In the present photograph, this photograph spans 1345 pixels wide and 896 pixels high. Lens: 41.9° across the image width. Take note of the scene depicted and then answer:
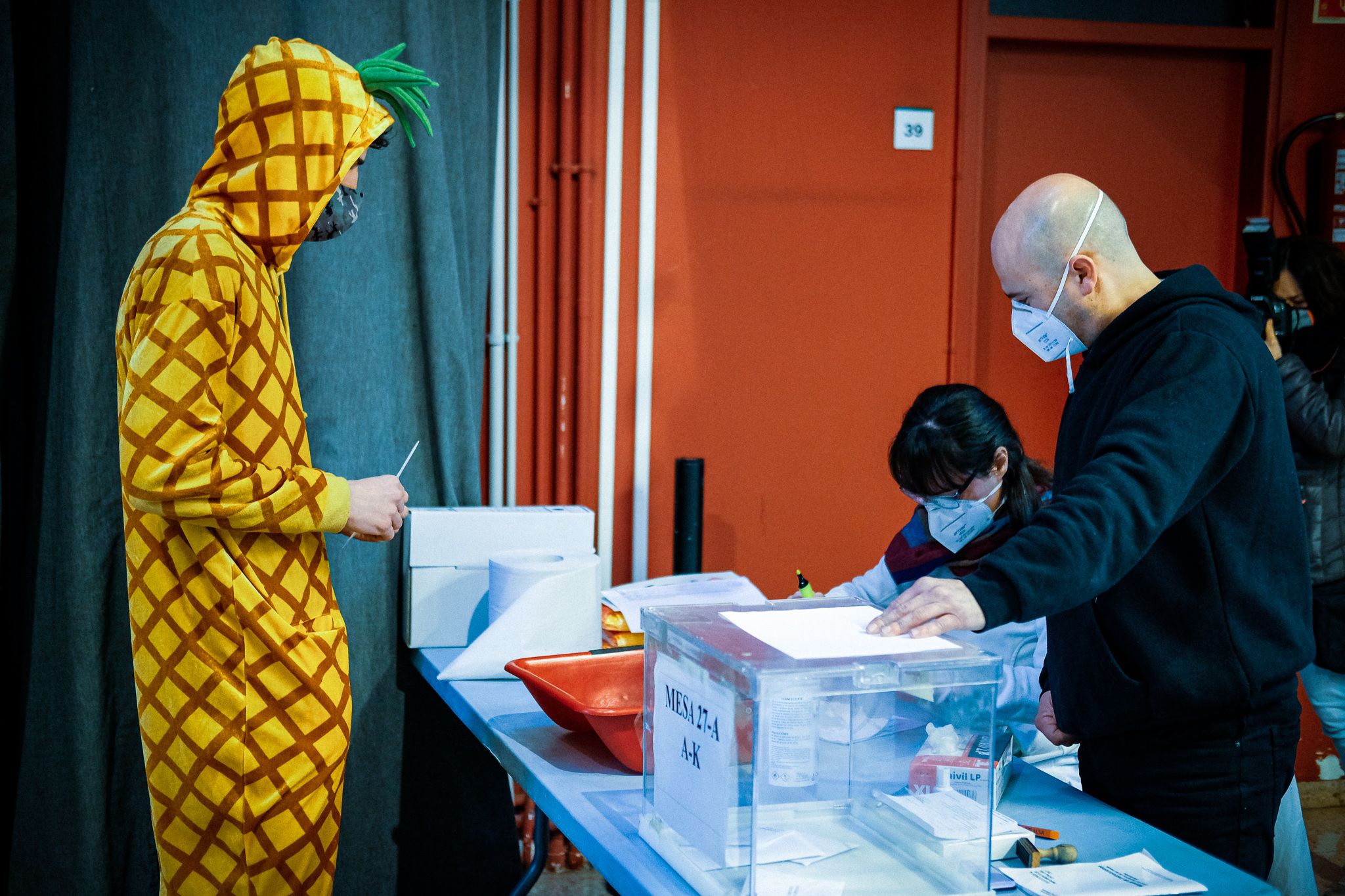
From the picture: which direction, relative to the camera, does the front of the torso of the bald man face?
to the viewer's left

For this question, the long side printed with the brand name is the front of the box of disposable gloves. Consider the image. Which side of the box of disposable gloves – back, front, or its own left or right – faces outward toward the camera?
front

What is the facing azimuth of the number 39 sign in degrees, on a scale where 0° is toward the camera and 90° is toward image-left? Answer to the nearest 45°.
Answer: approximately 0°

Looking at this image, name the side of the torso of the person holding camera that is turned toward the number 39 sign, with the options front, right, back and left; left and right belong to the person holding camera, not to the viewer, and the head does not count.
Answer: front

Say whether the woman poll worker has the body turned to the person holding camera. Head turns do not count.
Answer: no

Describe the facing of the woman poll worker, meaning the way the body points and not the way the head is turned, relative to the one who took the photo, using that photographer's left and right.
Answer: facing the viewer and to the left of the viewer

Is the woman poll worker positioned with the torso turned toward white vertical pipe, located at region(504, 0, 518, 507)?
no

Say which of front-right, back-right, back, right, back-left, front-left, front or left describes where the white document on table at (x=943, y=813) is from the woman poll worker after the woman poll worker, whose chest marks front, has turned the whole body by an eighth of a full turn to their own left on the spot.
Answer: front

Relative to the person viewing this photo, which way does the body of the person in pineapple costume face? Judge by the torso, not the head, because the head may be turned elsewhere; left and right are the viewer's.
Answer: facing to the right of the viewer

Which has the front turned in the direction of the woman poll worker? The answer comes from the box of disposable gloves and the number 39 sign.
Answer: the number 39 sign

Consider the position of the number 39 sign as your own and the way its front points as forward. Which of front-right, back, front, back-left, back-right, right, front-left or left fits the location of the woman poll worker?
front

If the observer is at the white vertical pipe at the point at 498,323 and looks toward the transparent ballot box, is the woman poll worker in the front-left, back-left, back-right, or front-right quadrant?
front-left

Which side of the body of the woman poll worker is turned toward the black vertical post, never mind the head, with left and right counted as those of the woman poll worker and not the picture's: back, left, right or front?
right

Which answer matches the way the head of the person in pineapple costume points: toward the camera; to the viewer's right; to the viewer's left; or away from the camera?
to the viewer's right

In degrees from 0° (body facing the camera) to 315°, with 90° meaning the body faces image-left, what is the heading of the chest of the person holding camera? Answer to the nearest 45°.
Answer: approximately 90°

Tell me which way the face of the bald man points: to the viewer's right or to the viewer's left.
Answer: to the viewer's left

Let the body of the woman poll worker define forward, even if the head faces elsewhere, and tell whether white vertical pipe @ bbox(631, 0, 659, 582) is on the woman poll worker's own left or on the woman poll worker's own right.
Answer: on the woman poll worker's own right
